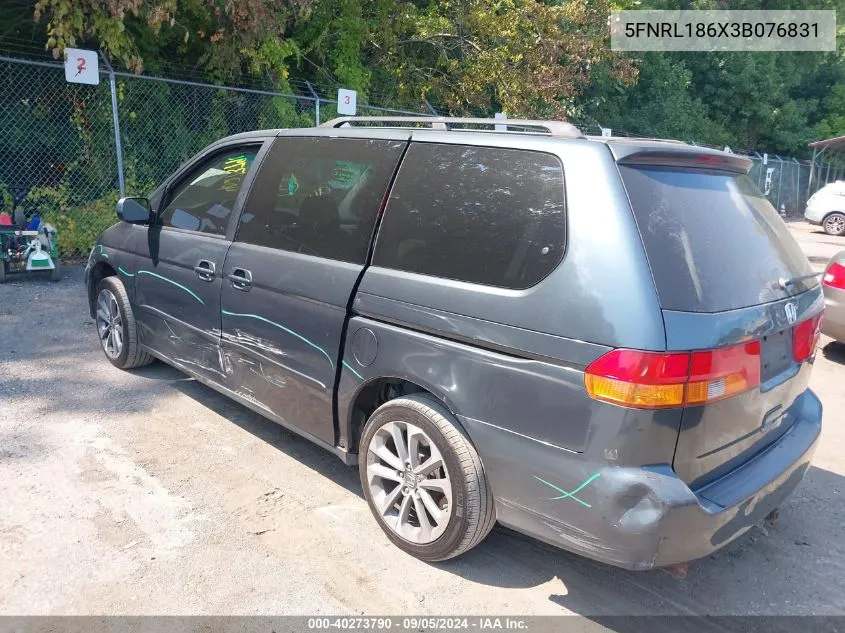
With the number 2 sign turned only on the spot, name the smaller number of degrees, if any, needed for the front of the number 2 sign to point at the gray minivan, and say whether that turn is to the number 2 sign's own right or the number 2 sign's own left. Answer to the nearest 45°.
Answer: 0° — it already faces it

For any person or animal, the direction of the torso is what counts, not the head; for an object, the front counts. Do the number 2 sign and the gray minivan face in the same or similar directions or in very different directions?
very different directions

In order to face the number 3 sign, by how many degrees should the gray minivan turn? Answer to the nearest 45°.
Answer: approximately 45° to its right

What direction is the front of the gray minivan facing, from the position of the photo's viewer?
facing away from the viewer and to the left of the viewer

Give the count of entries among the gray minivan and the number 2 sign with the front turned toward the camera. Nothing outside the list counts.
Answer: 1

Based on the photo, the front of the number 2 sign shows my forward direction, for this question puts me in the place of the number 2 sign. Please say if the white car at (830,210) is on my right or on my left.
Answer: on my left

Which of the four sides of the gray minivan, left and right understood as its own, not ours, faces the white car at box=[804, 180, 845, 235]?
right

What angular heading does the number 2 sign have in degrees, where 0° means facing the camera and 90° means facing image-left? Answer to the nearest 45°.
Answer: approximately 0°

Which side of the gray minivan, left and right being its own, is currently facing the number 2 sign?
front

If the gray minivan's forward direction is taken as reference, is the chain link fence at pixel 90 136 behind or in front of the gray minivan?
in front
